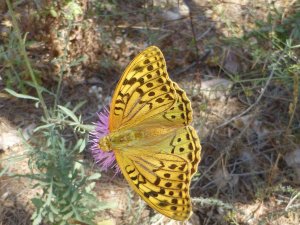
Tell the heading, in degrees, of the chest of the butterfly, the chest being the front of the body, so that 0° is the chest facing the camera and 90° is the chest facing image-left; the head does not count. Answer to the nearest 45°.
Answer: approximately 90°
